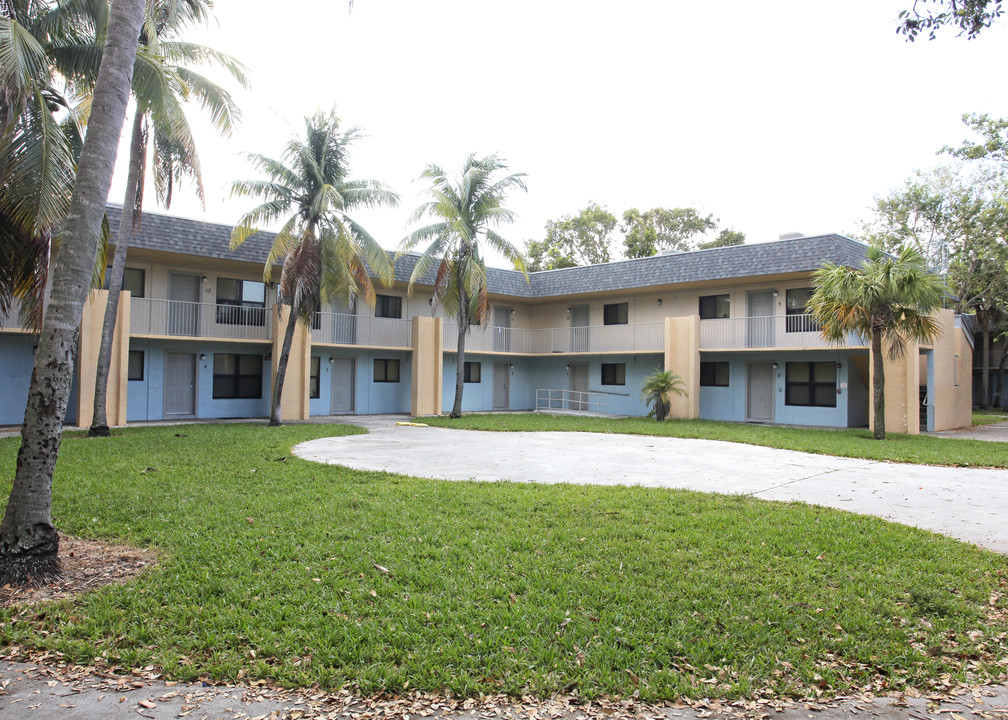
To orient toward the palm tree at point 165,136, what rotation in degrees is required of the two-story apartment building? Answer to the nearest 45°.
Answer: approximately 45° to its right

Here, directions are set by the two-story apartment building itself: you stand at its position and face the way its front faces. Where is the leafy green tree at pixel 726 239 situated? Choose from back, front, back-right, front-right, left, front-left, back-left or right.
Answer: back-left

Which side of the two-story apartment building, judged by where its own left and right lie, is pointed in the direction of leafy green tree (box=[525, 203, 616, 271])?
back

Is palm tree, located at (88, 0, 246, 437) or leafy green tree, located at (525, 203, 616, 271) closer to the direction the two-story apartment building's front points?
the palm tree

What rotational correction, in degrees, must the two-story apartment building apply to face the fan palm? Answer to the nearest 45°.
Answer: approximately 45° to its left

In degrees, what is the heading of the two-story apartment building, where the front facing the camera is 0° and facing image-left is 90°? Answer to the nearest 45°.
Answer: approximately 0°

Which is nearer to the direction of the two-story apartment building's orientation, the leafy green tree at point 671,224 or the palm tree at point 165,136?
the palm tree

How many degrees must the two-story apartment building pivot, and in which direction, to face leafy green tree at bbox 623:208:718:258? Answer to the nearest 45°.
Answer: approximately 135° to its left
